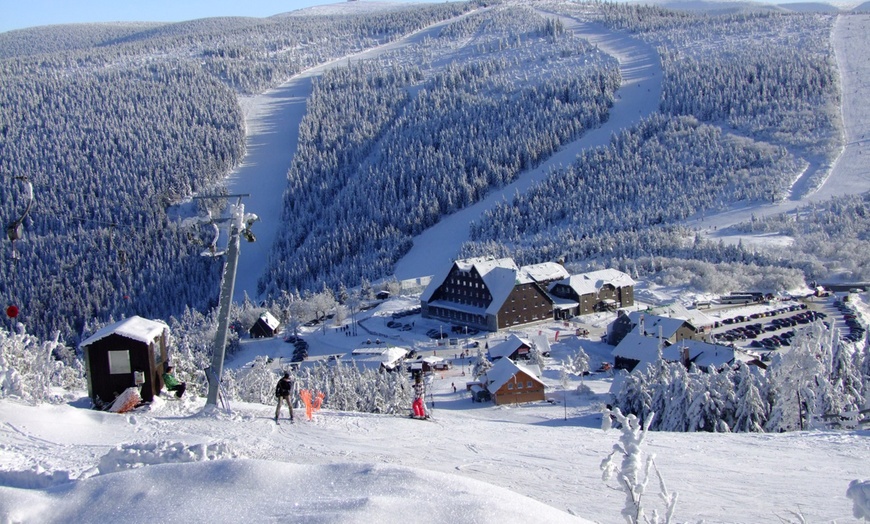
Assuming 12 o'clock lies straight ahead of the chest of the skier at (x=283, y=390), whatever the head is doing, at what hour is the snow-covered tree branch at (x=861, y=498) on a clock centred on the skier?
The snow-covered tree branch is roughly at 5 o'clock from the skier.

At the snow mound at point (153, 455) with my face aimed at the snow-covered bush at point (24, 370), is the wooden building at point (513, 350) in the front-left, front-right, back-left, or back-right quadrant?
front-right

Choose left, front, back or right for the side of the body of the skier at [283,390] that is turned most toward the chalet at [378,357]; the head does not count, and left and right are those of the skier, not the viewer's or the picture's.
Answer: front

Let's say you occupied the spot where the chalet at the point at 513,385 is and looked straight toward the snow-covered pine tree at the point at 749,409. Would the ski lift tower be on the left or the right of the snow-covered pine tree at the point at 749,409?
right

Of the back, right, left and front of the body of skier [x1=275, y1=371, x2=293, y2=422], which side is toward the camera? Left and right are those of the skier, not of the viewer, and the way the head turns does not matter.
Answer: back

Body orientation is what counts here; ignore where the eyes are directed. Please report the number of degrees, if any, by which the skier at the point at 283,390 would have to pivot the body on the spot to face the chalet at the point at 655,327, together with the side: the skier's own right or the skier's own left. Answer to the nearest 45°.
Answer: approximately 45° to the skier's own right

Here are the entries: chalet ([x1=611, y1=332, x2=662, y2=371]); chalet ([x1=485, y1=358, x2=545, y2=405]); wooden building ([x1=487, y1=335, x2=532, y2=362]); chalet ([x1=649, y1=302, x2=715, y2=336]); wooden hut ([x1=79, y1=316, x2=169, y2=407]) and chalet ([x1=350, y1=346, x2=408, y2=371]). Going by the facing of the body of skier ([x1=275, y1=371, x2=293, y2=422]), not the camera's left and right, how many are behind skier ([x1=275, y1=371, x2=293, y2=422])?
0

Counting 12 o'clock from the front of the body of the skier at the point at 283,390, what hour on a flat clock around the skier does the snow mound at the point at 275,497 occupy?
The snow mound is roughly at 6 o'clock from the skier.

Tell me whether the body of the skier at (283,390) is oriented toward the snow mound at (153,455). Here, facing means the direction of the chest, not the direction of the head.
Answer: no

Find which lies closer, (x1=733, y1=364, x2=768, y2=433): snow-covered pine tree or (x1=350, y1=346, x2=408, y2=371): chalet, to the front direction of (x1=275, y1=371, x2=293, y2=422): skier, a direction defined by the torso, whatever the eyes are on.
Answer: the chalet

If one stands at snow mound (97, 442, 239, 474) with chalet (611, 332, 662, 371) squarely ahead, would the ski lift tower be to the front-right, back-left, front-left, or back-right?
front-left

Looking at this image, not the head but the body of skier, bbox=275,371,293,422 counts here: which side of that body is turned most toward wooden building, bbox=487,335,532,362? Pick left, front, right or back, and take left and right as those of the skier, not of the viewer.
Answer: front

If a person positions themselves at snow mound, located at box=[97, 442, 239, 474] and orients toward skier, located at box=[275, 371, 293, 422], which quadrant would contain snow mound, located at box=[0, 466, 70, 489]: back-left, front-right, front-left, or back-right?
back-left

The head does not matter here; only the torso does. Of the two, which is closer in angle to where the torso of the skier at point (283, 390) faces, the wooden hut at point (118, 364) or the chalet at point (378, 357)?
the chalet

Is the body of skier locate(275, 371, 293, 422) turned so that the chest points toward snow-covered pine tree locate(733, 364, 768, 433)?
no

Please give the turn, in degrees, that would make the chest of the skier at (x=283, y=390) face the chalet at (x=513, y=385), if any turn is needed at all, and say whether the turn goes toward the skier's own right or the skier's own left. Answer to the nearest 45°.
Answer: approximately 45° to the skier's own right
